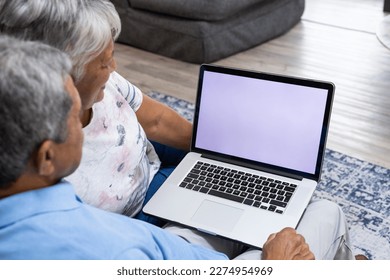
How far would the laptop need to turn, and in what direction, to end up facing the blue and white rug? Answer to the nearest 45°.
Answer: approximately 180°

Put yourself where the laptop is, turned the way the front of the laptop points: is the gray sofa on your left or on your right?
on your right

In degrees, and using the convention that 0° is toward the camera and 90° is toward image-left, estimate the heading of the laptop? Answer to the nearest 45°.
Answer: approximately 45°
